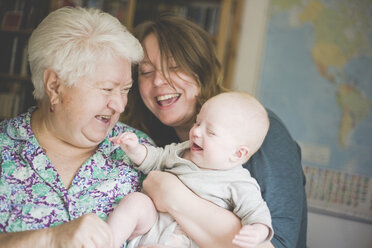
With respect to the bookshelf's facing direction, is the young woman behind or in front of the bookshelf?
in front

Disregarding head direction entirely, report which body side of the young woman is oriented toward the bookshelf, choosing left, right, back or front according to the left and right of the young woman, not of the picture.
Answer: right

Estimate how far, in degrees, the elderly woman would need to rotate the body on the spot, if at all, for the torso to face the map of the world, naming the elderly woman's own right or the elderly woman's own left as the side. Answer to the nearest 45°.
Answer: approximately 90° to the elderly woman's own left

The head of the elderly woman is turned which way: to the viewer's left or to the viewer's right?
to the viewer's right

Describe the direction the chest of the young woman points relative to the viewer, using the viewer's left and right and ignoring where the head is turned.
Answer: facing the viewer and to the left of the viewer

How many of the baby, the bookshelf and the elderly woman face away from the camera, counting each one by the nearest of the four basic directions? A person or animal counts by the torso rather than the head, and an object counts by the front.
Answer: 0

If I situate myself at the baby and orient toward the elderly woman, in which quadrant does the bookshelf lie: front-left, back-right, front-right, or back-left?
front-right

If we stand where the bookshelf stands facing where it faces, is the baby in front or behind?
in front

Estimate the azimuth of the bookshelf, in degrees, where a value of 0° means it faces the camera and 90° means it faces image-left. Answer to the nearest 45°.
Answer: approximately 0°

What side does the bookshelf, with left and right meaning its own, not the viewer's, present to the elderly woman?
front

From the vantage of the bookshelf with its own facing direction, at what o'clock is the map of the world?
The map of the world is roughly at 10 o'clock from the bookshelf.

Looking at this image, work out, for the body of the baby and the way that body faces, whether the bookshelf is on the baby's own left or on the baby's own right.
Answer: on the baby's own right
